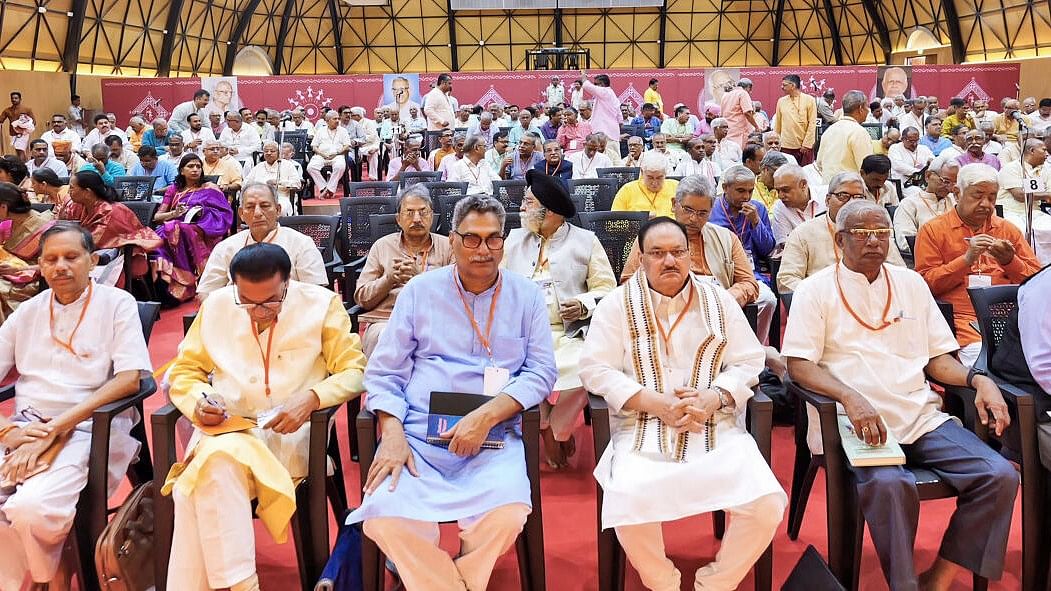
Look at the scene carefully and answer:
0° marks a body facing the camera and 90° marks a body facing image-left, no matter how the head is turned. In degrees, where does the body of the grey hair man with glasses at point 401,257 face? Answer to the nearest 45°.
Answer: approximately 0°

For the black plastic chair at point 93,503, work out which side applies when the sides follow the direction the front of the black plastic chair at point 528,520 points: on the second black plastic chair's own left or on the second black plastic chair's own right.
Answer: on the second black plastic chair's own right

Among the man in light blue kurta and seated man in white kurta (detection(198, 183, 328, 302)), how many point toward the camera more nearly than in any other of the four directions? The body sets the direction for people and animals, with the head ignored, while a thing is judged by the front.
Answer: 2

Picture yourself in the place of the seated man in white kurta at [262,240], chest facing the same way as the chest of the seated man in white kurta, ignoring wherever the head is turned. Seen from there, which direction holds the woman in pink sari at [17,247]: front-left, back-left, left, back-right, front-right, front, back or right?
back-right

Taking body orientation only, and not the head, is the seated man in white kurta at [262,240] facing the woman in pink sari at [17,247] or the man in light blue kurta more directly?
the man in light blue kurta

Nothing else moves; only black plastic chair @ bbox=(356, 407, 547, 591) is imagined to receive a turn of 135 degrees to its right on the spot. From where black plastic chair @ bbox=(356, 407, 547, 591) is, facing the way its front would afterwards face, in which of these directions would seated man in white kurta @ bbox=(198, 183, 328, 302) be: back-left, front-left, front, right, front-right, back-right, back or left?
front

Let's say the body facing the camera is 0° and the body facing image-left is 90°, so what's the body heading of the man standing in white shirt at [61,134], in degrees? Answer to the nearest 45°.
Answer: approximately 0°
